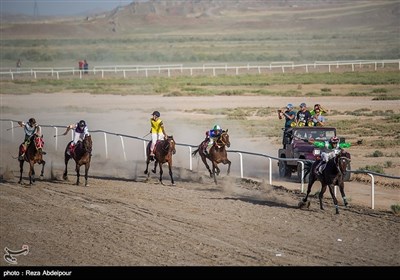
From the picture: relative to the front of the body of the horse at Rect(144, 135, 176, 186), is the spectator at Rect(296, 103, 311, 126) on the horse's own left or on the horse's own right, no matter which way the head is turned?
on the horse's own left
